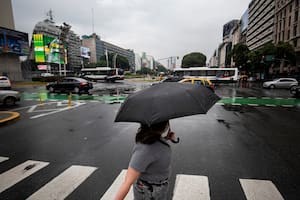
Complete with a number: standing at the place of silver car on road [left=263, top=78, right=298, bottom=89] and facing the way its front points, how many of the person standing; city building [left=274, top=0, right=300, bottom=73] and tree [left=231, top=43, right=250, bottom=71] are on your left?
1

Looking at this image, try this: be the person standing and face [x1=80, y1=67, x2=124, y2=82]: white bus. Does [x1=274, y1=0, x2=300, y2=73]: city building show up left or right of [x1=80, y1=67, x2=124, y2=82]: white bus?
right

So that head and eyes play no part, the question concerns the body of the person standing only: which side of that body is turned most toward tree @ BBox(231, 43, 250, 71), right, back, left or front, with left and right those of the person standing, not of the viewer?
front

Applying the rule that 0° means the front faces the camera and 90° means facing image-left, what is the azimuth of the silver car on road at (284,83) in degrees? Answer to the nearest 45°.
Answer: approximately 90°

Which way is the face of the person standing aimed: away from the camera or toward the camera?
away from the camera

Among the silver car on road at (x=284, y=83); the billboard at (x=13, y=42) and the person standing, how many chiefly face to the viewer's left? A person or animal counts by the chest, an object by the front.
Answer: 1

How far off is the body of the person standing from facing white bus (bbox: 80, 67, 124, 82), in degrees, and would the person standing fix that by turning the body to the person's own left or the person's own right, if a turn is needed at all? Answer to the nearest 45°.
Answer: approximately 45° to the person's own left

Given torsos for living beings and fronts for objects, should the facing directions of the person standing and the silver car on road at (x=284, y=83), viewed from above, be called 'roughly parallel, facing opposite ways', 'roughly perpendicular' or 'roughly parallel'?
roughly perpendicular

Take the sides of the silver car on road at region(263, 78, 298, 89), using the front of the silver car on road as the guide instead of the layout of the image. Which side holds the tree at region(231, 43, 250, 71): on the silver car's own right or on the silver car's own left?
on the silver car's own right

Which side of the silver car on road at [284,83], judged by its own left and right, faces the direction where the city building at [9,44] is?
front

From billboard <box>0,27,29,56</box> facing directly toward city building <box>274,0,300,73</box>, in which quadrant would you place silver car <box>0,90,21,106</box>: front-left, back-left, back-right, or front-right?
front-right

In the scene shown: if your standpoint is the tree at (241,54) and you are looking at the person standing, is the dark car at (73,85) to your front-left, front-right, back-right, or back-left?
front-right

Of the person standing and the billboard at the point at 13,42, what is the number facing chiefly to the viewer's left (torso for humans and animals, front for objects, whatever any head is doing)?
0

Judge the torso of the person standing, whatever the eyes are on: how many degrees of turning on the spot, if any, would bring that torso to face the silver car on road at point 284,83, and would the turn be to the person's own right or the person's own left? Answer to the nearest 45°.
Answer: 0° — they already face it

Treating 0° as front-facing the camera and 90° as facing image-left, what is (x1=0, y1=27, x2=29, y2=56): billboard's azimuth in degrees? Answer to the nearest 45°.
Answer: approximately 315°

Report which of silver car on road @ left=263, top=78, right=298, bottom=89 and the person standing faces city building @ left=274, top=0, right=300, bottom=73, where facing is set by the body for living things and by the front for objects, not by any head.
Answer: the person standing

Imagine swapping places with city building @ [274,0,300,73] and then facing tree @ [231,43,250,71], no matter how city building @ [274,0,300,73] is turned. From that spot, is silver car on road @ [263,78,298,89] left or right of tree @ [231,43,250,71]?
left
